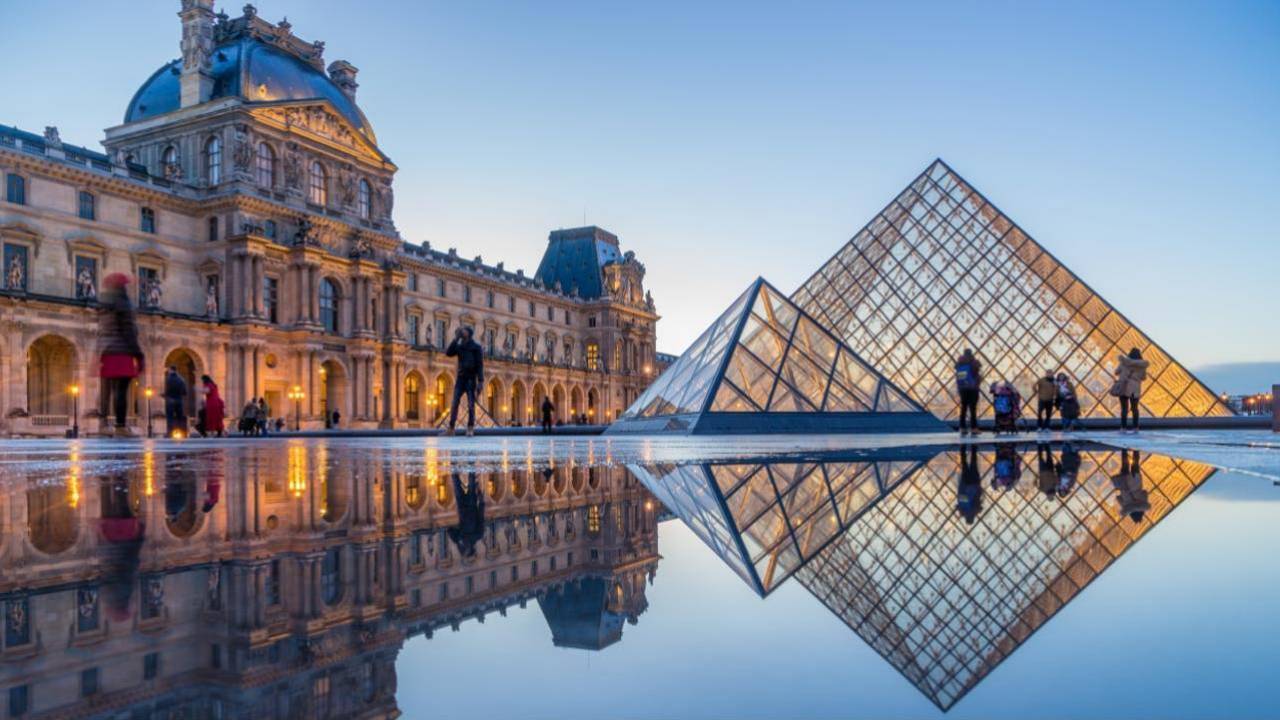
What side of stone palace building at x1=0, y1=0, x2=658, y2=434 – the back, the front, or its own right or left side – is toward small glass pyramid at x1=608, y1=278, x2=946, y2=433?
front

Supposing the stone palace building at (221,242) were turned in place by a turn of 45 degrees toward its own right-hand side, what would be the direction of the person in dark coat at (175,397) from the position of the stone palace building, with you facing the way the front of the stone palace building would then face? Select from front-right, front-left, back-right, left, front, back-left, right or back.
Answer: front

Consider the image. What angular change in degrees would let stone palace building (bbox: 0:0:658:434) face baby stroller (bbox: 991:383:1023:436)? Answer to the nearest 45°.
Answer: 0° — it already faces it

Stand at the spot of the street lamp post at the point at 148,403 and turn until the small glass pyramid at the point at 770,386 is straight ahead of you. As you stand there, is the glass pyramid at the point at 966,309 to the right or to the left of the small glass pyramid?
left

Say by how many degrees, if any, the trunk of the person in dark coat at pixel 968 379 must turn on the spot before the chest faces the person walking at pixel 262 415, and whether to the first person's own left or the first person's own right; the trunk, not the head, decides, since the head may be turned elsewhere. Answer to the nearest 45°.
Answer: approximately 45° to the first person's own left

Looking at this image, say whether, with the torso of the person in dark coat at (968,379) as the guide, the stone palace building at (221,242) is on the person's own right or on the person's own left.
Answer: on the person's own left

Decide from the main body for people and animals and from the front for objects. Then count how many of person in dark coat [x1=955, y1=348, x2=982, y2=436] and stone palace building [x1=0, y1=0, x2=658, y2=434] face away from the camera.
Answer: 1

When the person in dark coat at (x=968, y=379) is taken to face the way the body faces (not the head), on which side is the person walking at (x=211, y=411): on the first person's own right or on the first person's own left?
on the first person's own left

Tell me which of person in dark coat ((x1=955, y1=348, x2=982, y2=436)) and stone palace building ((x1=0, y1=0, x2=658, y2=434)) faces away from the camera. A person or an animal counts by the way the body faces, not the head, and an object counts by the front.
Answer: the person in dark coat

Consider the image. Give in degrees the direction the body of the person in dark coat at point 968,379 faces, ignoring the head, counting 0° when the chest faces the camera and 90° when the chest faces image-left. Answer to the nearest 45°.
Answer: approximately 180°

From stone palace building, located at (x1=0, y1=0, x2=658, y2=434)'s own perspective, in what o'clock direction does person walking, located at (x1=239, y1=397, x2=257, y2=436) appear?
The person walking is roughly at 1 o'clock from the stone palace building.

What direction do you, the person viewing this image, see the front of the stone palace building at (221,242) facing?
facing the viewer and to the right of the viewer

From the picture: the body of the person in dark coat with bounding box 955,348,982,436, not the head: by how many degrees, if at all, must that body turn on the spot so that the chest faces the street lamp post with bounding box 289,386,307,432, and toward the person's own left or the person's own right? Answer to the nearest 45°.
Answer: approximately 45° to the person's own left

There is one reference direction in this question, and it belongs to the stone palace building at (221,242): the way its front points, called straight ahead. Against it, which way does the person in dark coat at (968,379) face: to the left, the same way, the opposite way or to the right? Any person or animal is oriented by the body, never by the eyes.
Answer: to the left
